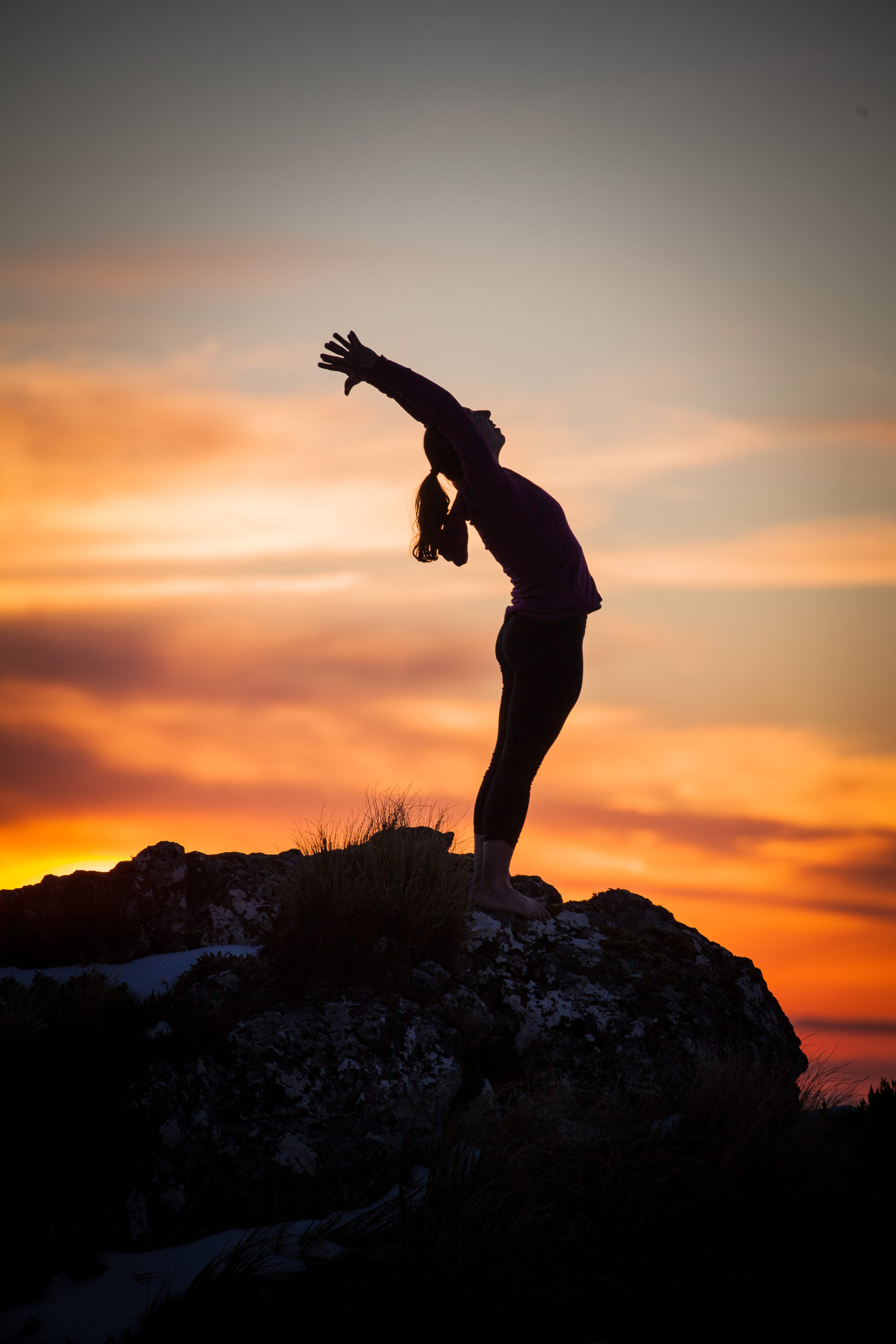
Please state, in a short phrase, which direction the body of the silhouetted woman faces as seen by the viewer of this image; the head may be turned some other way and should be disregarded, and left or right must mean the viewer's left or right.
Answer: facing to the right of the viewer

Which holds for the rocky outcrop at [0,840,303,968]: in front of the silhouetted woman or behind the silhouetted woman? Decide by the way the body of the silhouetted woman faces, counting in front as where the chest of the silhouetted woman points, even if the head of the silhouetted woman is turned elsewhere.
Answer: behind
